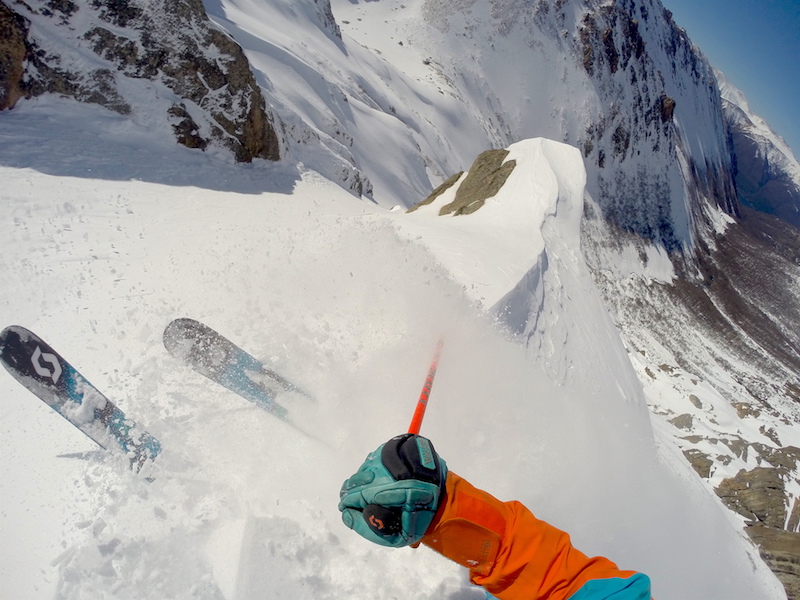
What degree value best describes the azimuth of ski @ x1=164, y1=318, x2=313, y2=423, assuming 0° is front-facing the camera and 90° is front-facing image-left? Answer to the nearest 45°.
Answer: approximately 135°

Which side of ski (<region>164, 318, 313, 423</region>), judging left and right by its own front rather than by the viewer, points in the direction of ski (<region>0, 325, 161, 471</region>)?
left

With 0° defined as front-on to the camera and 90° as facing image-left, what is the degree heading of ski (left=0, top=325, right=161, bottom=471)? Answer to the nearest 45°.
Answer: approximately 135°
